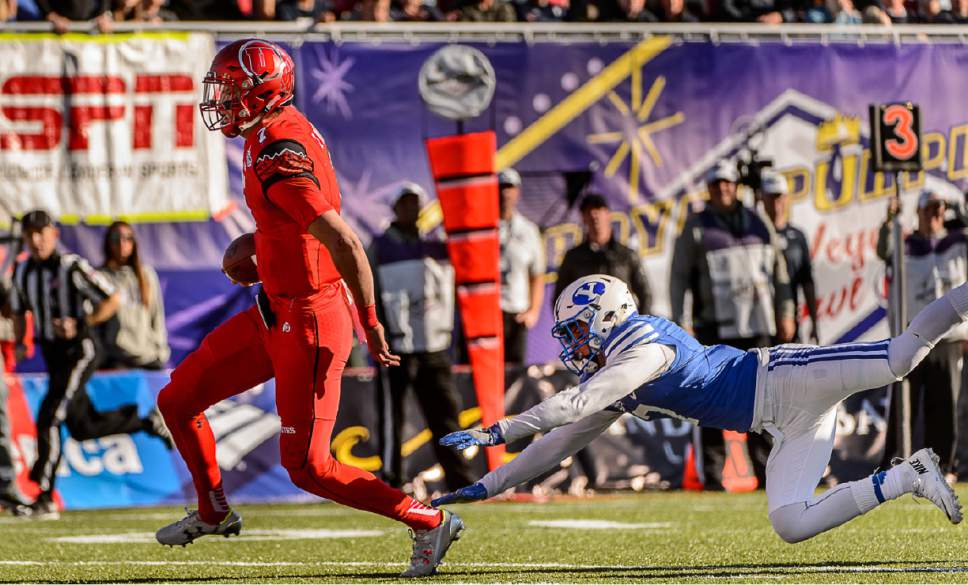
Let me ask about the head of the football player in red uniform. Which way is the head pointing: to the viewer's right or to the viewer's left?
to the viewer's left

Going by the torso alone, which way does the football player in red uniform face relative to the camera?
to the viewer's left

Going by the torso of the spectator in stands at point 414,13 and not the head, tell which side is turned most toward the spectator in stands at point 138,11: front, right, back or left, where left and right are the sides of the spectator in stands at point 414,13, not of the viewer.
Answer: right

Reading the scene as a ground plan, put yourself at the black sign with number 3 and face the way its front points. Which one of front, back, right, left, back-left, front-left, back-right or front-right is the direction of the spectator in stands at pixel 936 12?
back

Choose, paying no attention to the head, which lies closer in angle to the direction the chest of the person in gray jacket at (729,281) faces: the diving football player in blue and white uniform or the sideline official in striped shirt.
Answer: the diving football player in blue and white uniform

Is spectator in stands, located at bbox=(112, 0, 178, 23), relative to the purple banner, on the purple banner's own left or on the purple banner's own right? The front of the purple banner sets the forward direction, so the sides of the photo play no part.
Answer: on the purple banner's own right

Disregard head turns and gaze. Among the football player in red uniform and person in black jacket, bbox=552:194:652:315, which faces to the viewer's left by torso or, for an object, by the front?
the football player in red uniform

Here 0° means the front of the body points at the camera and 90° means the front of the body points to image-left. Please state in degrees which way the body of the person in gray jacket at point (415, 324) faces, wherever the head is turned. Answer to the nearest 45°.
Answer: approximately 0°
